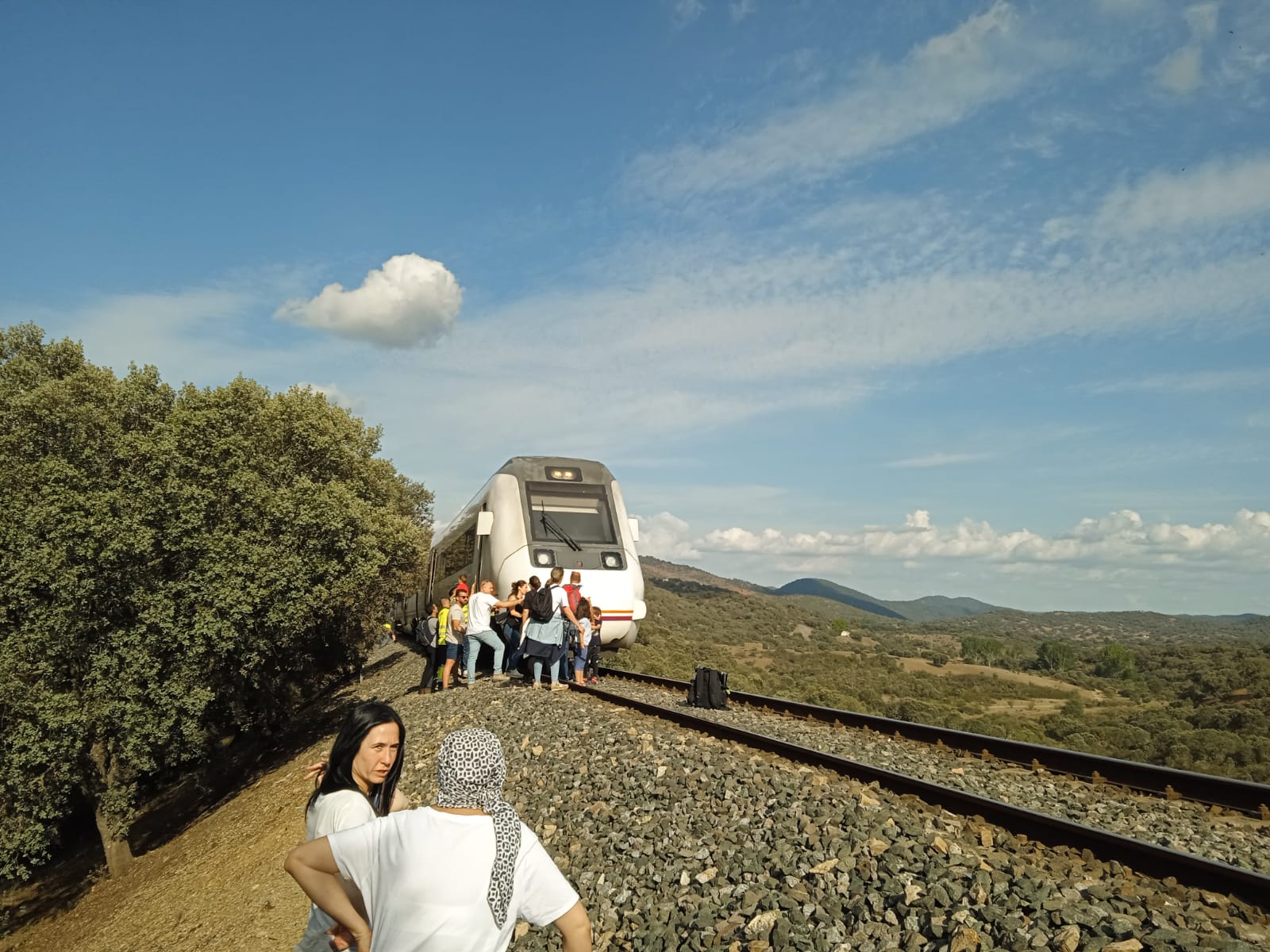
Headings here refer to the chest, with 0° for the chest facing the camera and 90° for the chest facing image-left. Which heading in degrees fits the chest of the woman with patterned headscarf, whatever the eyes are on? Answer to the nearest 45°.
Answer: approximately 180°

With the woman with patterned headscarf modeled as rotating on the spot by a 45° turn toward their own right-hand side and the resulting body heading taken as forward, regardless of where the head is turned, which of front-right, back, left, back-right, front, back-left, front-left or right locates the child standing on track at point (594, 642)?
front-left

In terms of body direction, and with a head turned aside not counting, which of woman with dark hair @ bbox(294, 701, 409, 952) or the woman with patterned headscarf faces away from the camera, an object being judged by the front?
the woman with patterned headscarf

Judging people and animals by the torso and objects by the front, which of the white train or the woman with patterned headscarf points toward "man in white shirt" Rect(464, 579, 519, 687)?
the woman with patterned headscarf

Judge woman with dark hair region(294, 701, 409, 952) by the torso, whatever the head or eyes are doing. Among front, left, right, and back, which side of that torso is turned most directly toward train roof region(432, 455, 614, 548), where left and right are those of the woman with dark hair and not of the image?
left

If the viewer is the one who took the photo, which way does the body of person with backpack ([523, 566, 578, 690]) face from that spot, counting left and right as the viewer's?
facing away from the viewer and to the right of the viewer

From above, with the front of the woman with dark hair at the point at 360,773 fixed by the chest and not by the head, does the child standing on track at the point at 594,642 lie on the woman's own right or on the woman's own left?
on the woman's own left

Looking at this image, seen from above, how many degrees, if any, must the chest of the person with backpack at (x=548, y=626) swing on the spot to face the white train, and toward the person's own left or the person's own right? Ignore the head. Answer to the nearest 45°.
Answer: approximately 45° to the person's own left

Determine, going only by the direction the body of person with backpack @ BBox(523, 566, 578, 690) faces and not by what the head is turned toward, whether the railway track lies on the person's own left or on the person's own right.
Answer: on the person's own right

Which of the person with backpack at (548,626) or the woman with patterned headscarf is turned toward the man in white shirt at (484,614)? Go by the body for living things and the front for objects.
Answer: the woman with patterned headscarf

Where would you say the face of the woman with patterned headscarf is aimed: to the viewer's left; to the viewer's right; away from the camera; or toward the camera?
away from the camera

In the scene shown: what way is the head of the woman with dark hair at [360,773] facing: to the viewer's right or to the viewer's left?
to the viewer's right

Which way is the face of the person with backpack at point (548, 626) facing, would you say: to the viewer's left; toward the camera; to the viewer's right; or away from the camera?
away from the camera
